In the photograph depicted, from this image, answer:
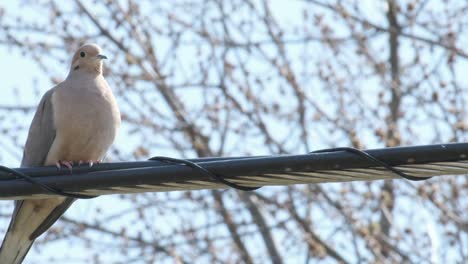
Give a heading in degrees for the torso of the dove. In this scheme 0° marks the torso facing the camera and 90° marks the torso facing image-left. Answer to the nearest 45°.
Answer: approximately 315°
